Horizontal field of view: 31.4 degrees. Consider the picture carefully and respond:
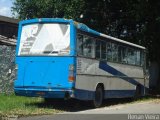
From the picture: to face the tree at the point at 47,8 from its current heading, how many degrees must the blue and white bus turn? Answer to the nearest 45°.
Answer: approximately 45° to its left

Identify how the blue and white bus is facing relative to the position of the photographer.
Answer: facing away from the viewer and to the right of the viewer

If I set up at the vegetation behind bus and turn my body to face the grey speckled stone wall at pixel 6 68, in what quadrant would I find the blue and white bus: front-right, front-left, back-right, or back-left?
front-left

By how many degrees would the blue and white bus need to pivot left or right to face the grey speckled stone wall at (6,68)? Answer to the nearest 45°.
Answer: approximately 90° to its left

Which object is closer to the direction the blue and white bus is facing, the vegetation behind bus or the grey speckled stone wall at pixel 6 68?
the vegetation behind bus

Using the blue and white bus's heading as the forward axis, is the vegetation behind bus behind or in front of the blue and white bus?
in front
